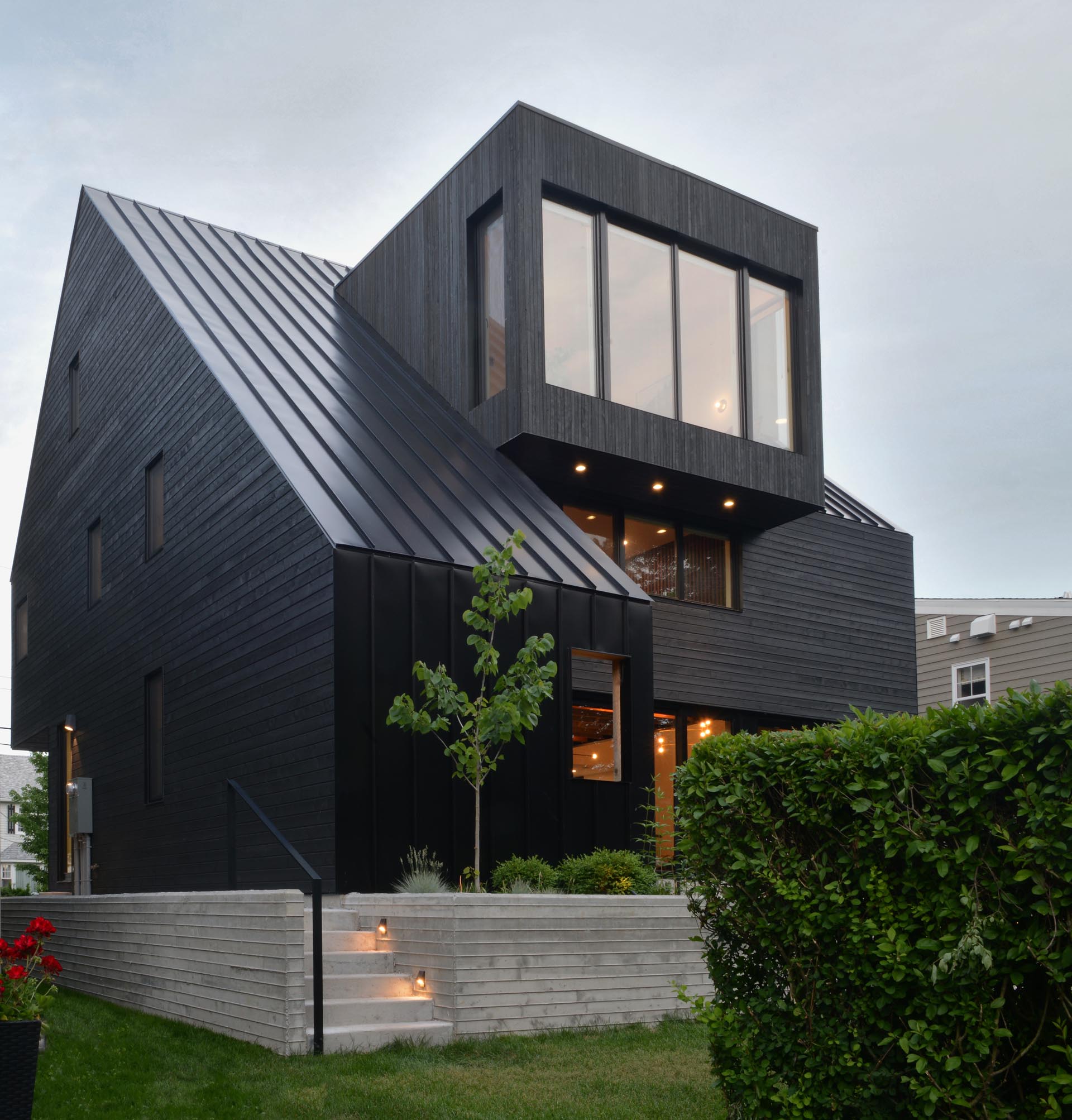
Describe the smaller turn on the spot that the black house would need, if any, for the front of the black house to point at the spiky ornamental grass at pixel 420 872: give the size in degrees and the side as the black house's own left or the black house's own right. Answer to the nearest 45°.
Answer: approximately 45° to the black house's own right

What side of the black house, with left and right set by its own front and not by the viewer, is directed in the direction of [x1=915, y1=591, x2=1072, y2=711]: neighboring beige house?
left

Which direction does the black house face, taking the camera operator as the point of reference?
facing the viewer and to the right of the viewer

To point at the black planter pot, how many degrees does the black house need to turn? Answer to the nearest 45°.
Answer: approximately 45° to its right

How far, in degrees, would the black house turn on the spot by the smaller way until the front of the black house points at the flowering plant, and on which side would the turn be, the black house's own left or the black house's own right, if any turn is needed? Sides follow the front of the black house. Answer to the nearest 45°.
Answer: approximately 45° to the black house's own right

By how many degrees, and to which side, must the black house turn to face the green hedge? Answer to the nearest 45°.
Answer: approximately 45° to its right

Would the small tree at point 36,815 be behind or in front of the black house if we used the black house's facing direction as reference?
behind

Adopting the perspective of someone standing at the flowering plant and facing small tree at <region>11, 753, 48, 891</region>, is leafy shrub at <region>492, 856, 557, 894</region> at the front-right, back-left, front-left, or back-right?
front-right

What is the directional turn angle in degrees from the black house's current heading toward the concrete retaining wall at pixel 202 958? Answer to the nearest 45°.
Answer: approximately 45° to its right
